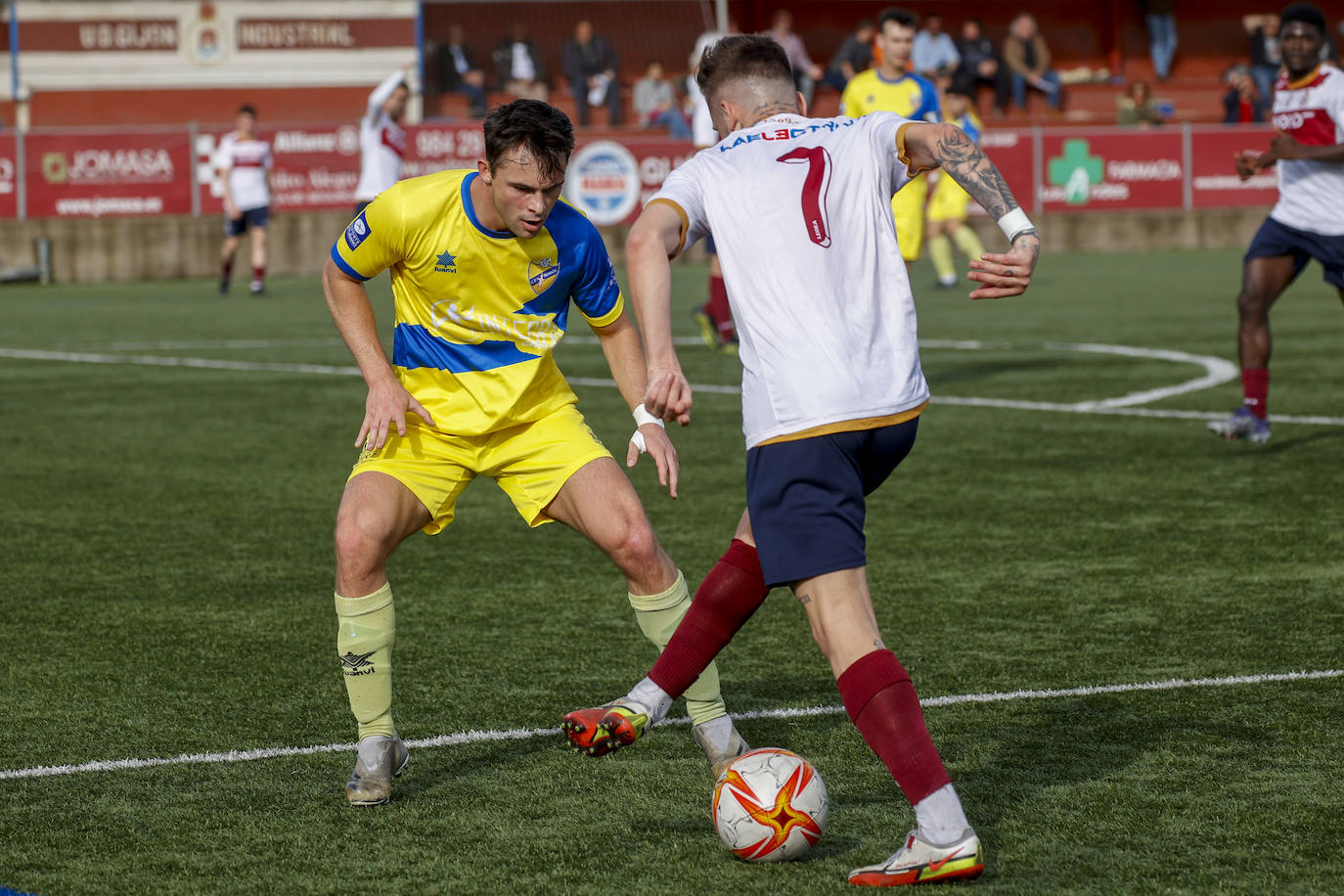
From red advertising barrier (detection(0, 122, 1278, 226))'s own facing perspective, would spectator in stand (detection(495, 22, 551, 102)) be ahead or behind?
behind

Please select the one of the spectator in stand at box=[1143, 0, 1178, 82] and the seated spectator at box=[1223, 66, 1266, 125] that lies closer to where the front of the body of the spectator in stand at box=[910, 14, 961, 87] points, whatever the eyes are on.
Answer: the seated spectator

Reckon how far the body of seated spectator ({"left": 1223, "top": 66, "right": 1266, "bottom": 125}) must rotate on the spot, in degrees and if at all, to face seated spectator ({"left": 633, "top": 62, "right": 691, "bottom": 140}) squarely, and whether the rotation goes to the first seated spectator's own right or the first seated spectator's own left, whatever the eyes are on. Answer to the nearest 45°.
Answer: approximately 90° to the first seated spectator's own right

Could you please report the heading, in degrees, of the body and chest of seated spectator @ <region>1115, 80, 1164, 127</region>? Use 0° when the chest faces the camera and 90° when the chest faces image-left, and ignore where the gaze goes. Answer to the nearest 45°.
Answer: approximately 0°

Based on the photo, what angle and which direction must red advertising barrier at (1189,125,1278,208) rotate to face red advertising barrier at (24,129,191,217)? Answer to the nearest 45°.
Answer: approximately 45° to its right

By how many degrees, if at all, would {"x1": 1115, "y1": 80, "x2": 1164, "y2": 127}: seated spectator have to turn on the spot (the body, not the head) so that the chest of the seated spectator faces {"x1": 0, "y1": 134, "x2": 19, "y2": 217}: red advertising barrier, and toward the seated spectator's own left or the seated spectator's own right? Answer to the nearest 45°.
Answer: approximately 45° to the seated spectator's own right

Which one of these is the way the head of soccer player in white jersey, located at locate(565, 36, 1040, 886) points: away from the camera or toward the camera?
away from the camera

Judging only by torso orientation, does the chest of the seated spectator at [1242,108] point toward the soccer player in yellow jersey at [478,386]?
yes
